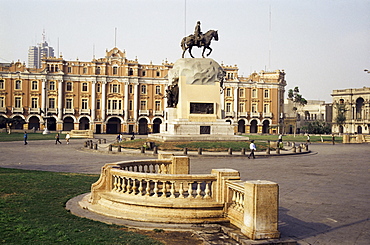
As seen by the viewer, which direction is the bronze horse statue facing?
to the viewer's right

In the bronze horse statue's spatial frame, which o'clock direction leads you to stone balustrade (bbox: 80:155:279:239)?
The stone balustrade is roughly at 3 o'clock from the bronze horse statue.
